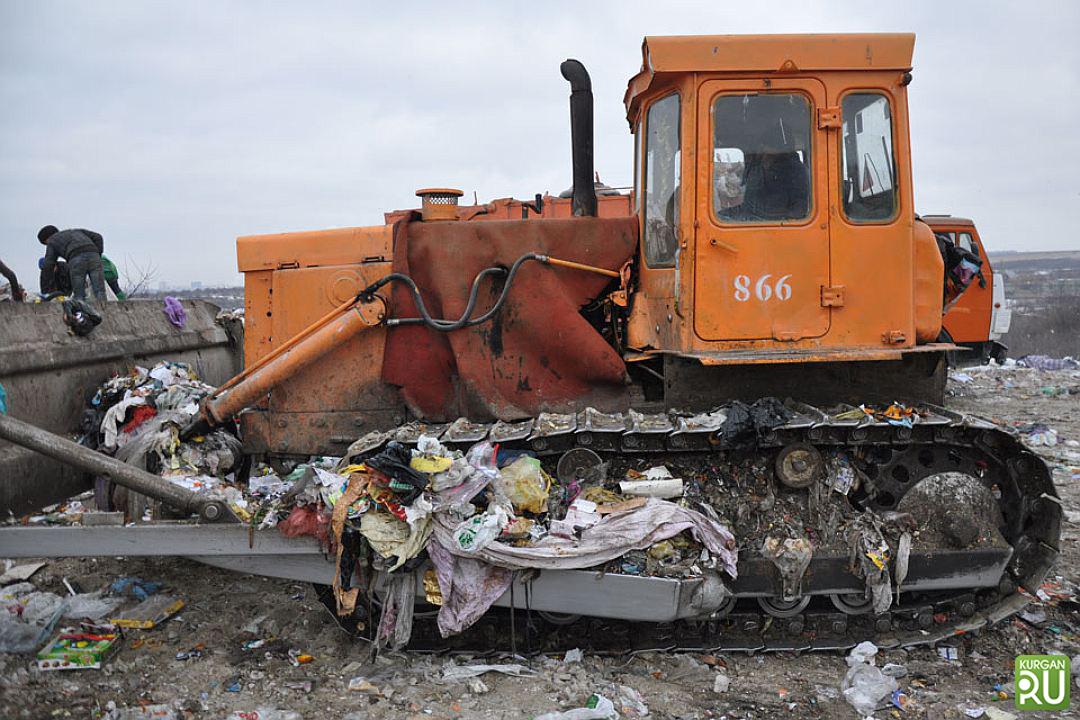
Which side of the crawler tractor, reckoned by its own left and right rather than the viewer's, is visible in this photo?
left

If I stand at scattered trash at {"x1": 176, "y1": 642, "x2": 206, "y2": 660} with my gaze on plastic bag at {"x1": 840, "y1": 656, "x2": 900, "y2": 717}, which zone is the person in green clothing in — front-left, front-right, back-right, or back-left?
back-left

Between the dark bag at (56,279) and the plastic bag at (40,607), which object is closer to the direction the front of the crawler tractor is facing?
the plastic bag

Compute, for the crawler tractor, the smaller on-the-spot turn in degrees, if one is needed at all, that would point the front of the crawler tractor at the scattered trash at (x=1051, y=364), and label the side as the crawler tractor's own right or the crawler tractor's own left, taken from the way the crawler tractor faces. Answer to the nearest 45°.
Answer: approximately 135° to the crawler tractor's own right

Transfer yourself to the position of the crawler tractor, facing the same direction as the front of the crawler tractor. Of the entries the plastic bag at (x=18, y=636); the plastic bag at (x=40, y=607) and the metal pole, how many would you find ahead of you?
3

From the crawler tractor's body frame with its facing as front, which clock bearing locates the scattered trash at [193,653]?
The scattered trash is roughly at 12 o'clock from the crawler tractor.

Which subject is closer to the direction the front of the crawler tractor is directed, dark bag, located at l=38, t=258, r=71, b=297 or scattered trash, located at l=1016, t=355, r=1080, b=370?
the dark bag
